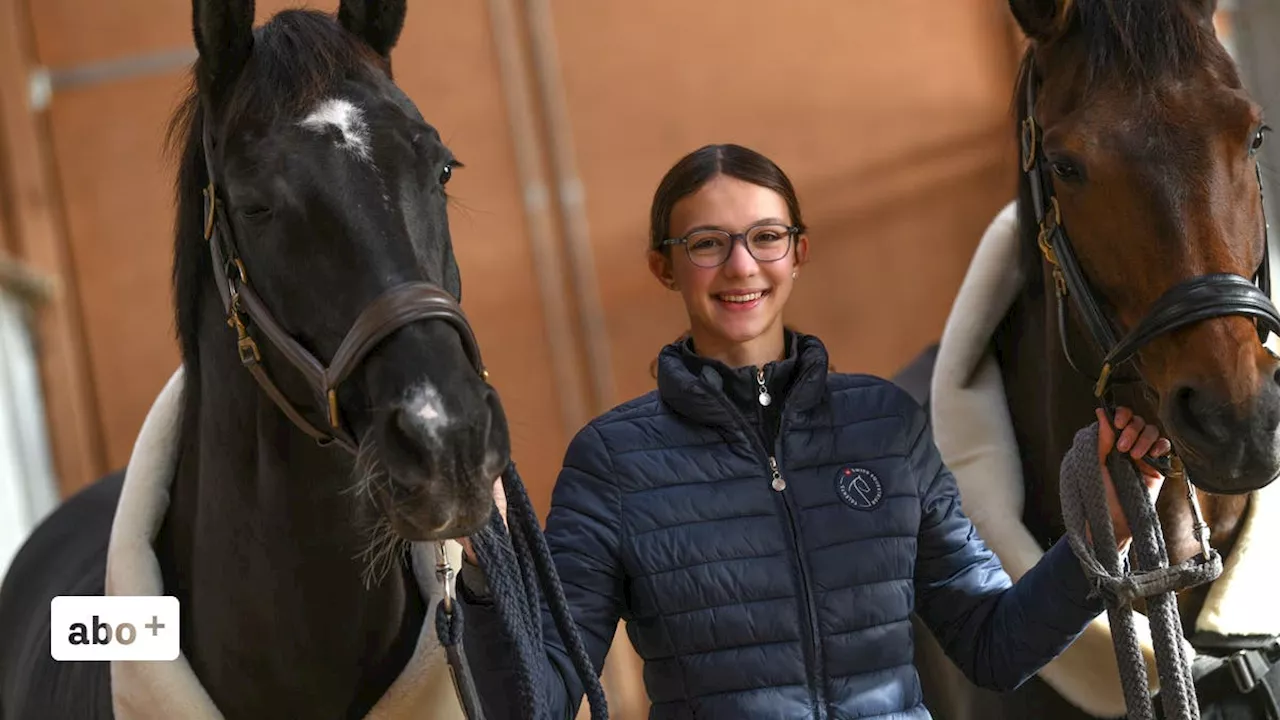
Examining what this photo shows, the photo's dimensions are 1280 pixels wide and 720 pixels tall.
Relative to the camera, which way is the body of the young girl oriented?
toward the camera

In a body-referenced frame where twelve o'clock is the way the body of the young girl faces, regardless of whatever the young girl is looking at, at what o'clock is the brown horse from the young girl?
The brown horse is roughly at 9 o'clock from the young girl.

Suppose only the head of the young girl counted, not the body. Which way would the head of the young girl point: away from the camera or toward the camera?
toward the camera

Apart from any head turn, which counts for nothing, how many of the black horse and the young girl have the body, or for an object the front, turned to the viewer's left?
0

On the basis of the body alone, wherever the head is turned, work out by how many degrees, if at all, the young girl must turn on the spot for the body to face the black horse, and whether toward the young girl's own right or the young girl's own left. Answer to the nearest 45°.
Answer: approximately 90° to the young girl's own right

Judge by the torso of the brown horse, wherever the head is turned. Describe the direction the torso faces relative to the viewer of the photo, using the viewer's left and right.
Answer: facing the viewer and to the right of the viewer

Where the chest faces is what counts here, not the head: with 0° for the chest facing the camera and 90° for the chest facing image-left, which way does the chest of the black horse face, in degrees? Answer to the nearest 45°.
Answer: approximately 315°

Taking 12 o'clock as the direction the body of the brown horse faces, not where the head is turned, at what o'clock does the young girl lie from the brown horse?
The young girl is roughly at 2 o'clock from the brown horse.

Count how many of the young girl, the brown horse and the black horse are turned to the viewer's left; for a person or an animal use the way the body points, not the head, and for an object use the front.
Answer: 0

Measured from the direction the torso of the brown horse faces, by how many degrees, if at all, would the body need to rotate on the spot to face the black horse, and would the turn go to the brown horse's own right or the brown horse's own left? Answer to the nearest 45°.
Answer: approximately 135° to the brown horse's own right

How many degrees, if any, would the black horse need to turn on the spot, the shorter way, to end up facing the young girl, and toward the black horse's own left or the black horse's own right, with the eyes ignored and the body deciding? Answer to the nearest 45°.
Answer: approximately 45° to the black horse's own left

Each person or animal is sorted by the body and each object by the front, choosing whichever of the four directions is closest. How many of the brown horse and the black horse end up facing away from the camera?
0
